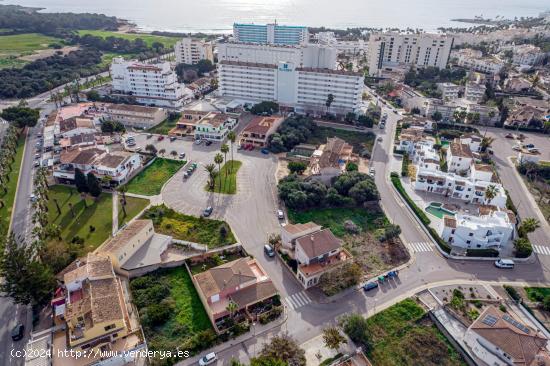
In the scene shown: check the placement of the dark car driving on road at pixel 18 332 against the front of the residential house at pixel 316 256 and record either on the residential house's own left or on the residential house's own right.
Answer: on the residential house's own right

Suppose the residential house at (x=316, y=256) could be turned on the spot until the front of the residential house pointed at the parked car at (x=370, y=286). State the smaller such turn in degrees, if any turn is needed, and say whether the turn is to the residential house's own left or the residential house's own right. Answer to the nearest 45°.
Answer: approximately 45° to the residential house's own left

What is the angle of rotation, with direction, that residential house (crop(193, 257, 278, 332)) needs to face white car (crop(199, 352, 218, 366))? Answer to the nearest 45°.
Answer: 0° — it already faces it

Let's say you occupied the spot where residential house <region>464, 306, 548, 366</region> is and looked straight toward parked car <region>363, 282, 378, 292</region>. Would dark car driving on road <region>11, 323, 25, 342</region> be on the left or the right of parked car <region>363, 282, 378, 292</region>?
left

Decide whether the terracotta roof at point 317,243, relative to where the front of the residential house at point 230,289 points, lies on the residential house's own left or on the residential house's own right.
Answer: on the residential house's own left

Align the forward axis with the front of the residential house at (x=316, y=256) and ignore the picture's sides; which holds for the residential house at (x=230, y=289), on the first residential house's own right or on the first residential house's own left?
on the first residential house's own right

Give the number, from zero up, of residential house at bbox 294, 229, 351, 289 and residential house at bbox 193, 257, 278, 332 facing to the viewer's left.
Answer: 0

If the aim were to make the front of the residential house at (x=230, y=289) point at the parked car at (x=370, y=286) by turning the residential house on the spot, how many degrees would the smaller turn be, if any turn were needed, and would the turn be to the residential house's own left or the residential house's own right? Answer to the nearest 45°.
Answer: approximately 90° to the residential house's own left

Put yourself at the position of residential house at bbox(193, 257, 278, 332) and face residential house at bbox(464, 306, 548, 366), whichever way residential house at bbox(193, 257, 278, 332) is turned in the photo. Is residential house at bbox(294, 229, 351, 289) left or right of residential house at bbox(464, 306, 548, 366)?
left

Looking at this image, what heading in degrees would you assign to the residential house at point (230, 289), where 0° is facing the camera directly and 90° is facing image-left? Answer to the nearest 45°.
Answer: approximately 0°
